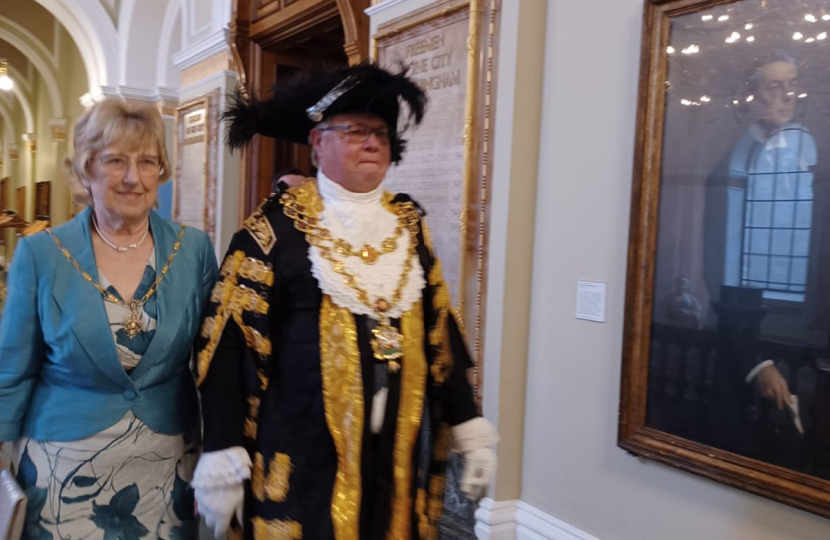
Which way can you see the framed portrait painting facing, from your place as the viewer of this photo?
facing the viewer and to the left of the viewer

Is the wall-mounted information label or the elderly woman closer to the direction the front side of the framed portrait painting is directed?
the elderly woman

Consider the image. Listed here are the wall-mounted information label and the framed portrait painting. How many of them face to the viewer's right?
0

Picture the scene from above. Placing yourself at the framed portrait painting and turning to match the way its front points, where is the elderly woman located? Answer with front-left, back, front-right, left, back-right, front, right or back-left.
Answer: front

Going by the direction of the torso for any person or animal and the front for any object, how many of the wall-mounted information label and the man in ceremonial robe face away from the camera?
0

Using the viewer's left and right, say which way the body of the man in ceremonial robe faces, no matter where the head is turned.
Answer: facing the viewer and to the right of the viewer

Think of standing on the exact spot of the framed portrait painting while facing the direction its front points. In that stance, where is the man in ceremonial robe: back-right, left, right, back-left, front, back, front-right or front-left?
front

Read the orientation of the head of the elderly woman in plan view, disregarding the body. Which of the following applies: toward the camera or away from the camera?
toward the camera

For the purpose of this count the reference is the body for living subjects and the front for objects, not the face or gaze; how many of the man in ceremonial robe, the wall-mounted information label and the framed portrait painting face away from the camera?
0

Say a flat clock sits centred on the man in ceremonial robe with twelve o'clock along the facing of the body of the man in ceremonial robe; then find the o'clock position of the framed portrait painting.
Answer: The framed portrait painting is roughly at 10 o'clock from the man in ceremonial robe.

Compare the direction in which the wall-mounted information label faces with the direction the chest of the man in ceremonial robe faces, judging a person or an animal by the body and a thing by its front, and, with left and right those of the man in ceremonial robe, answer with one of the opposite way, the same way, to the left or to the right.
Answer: to the right

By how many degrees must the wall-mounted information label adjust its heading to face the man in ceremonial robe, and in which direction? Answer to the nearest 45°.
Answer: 0° — it already faces them

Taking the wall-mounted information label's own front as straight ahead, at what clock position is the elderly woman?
The elderly woman is roughly at 12 o'clock from the wall-mounted information label.

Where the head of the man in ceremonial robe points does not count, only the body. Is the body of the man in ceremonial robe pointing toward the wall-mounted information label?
no

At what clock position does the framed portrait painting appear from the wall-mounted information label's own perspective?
The framed portrait painting is roughly at 9 o'clock from the wall-mounted information label.
